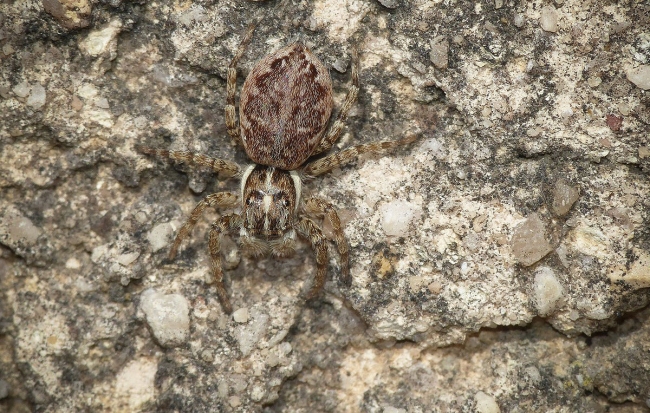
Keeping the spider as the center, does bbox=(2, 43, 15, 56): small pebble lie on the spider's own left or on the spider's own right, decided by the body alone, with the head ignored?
on the spider's own right

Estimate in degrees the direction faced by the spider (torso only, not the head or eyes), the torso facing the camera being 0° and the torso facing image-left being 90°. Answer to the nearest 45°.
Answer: approximately 0°

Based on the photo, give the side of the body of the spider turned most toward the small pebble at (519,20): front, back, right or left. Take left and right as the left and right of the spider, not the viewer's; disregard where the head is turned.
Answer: left

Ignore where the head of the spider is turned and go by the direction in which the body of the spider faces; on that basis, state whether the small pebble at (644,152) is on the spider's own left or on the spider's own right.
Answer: on the spider's own left
